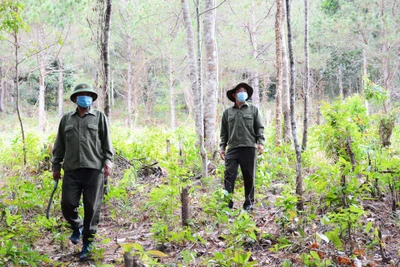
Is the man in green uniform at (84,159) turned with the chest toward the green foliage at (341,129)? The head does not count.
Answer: no

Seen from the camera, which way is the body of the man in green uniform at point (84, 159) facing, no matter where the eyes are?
toward the camera

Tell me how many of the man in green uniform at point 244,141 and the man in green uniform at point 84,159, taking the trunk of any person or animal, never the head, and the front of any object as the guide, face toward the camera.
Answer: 2

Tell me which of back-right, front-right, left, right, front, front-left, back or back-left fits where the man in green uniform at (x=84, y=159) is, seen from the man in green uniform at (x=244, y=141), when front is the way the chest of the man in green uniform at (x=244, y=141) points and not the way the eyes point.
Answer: front-right

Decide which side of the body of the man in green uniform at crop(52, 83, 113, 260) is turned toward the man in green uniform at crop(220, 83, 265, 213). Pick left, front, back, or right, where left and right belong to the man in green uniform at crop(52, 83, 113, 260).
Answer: left

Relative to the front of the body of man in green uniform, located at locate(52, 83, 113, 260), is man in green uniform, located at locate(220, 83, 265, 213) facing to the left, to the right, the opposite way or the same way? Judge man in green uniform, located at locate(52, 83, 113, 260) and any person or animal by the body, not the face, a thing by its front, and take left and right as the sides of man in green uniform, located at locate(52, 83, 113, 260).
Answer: the same way

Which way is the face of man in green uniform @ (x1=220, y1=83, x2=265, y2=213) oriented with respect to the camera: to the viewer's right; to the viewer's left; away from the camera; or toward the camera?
toward the camera

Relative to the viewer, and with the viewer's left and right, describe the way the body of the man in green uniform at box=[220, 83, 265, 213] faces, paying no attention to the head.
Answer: facing the viewer

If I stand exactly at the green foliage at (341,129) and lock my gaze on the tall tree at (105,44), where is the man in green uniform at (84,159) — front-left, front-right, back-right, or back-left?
front-left

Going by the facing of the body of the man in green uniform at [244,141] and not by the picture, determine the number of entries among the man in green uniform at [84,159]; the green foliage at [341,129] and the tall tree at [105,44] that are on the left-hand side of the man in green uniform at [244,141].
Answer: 1

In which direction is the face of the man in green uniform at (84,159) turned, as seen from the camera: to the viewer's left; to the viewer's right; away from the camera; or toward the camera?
toward the camera

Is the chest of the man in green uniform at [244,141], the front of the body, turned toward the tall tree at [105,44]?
no

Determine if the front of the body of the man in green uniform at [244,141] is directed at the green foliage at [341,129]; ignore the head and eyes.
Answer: no

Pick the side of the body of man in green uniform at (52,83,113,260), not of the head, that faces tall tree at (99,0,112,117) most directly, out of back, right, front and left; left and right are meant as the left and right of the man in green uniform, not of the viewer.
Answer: back
